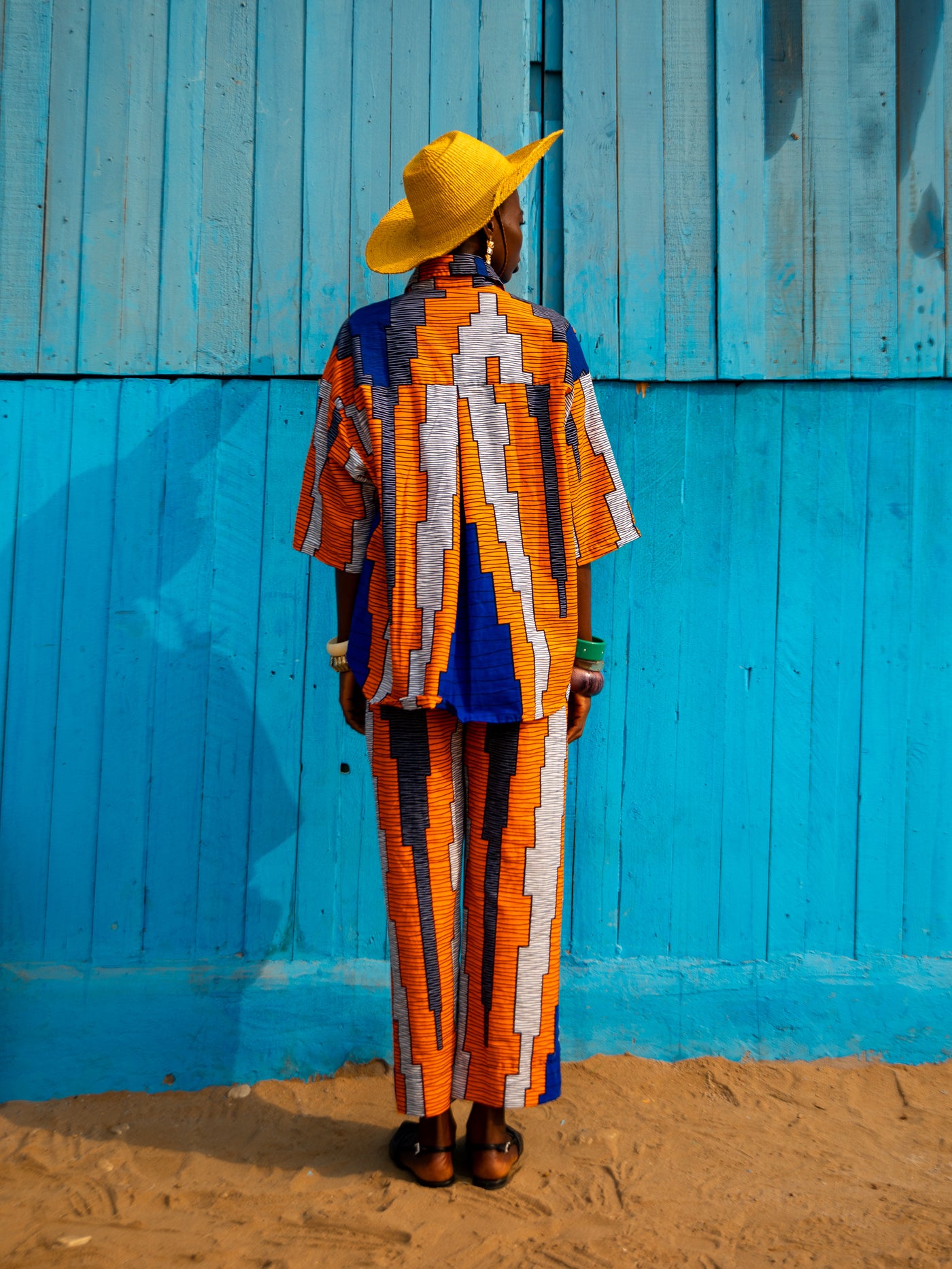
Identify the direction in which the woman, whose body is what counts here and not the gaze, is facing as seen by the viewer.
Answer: away from the camera
